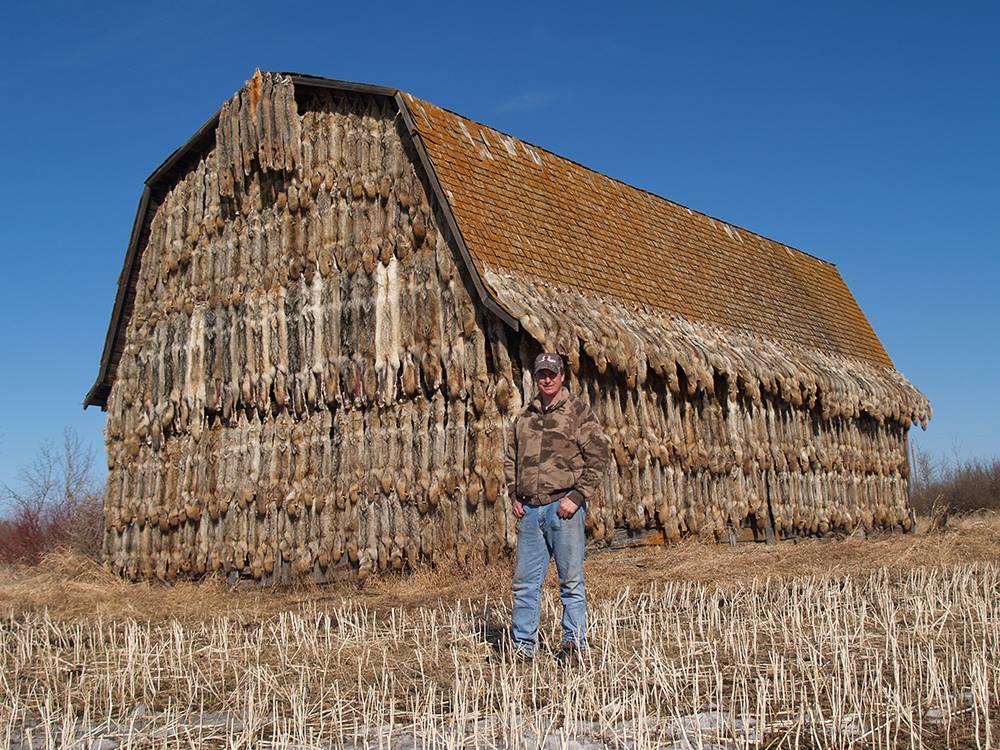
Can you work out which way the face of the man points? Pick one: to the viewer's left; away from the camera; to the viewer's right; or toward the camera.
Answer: toward the camera
